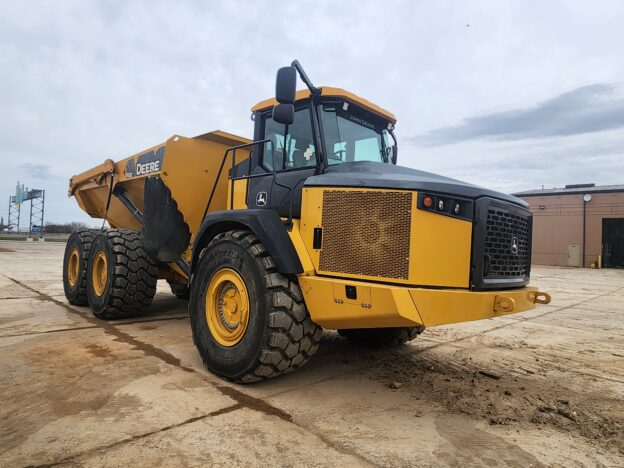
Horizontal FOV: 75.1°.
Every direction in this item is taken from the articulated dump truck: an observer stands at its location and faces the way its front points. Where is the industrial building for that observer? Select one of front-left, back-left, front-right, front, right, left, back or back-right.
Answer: left

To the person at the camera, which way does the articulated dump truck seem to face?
facing the viewer and to the right of the viewer
